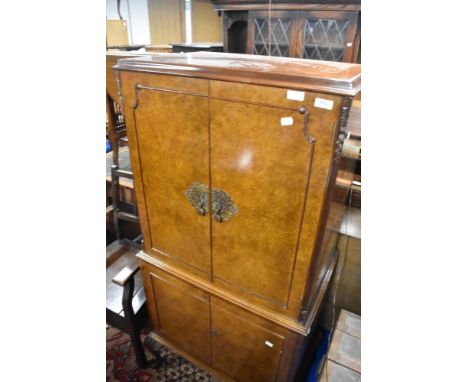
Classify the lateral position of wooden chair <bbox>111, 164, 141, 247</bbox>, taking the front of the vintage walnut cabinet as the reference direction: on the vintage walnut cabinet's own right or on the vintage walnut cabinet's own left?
on the vintage walnut cabinet's own right

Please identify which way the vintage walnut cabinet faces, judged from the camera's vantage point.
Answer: facing the viewer and to the left of the viewer

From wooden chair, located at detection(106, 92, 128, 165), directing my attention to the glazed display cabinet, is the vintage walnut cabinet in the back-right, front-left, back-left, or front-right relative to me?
front-right

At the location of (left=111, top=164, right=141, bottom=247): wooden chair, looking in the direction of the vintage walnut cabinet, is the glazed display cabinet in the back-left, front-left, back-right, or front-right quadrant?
front-left

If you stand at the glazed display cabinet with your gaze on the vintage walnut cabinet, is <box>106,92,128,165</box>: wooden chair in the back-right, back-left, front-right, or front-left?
front-right

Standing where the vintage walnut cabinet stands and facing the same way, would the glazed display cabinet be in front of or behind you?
behind

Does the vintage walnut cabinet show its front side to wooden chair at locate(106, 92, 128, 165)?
no
